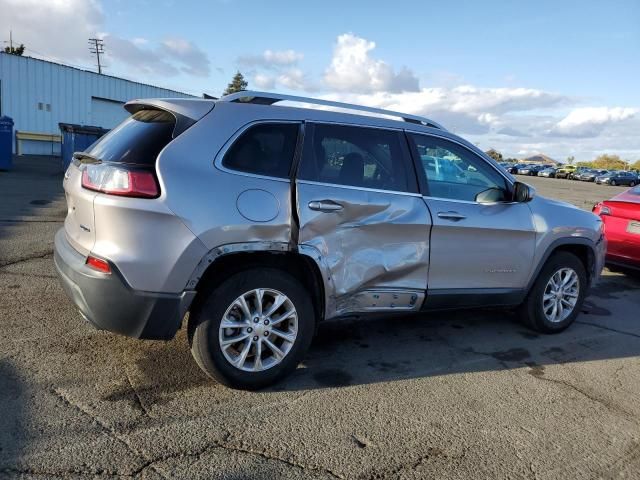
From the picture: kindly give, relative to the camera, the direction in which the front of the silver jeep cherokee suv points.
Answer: facing away from the viewer and to the right of the viewer

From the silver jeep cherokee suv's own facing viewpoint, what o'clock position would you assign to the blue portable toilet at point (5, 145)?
The blue portable toilet is roughly at 9 o'clock from the silver jeep cherokee suv.

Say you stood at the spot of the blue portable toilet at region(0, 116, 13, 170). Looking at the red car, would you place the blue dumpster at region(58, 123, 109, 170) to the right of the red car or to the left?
left

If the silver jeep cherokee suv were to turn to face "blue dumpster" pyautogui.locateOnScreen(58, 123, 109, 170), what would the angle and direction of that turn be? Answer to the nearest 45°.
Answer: approximately 90° to its left

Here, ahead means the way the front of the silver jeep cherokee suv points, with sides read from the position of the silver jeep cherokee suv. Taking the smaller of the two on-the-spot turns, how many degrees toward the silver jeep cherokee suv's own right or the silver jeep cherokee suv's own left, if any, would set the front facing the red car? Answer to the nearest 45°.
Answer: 0° — it already faces it

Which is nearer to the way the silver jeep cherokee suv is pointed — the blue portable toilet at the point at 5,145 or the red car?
the red car

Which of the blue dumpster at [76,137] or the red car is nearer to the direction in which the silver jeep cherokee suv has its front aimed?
the red car
